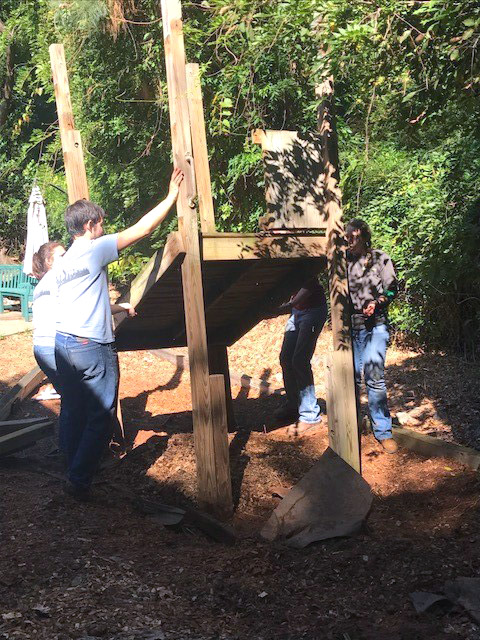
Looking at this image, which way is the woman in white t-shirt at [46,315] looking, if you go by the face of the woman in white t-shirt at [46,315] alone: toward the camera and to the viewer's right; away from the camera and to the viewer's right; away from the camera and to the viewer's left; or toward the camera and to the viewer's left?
away from the camera and to the viewer's right

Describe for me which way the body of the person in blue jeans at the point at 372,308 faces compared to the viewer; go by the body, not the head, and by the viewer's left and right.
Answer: facing the viewer and to the left of the viewer

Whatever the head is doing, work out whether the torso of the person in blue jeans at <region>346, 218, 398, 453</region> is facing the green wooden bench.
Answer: no

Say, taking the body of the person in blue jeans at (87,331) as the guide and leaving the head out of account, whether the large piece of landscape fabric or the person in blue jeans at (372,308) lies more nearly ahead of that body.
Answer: the person in blue jeans

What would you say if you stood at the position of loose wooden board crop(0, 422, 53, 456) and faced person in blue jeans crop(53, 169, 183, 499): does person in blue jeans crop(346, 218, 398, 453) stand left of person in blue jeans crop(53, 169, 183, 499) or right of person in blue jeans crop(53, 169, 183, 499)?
left

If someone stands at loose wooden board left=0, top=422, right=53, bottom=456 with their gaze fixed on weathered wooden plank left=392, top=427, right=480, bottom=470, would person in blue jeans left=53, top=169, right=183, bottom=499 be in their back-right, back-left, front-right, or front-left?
front-right

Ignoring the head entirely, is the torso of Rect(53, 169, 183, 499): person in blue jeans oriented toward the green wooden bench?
no

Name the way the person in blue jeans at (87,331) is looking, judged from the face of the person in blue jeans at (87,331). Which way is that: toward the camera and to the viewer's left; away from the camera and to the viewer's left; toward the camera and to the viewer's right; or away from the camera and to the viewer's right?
away from the camera and to the viewer's right

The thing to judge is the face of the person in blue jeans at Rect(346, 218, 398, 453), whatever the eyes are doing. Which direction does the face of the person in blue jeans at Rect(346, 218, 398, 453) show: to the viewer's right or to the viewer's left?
to the viewer's left

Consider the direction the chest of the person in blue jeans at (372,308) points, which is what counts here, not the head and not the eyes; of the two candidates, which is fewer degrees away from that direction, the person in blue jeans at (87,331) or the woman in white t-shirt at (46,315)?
the person in blue jeans

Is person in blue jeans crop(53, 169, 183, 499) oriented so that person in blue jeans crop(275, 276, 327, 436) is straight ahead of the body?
yes

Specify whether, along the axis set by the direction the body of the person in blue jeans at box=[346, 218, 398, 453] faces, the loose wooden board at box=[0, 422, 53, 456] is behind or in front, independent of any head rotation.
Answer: in front

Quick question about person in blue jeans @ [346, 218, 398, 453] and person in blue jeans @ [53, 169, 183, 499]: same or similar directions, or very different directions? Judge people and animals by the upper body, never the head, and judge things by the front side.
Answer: very different directions

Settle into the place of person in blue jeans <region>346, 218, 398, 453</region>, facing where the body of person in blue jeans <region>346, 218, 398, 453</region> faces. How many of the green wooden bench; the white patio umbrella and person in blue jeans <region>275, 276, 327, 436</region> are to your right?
3

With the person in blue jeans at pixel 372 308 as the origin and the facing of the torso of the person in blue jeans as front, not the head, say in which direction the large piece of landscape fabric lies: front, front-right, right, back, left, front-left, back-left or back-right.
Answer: front-left

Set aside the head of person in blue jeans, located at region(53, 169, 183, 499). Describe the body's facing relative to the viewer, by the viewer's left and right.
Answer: facing away from the viewer and to the right of the viewer
